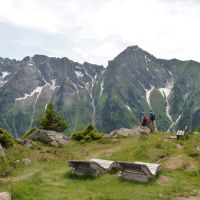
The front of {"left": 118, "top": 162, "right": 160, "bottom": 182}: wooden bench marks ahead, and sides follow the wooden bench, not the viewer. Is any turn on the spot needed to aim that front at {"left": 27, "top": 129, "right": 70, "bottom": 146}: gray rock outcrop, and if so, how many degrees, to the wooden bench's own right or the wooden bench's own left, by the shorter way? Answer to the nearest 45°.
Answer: approximately 90° to the wooden bench's own left

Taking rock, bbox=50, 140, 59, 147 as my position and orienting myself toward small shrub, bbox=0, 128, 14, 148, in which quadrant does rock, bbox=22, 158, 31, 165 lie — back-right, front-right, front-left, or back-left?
front-left

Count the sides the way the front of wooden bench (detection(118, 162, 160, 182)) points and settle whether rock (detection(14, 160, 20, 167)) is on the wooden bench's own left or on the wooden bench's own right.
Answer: on the wooden bench's own left

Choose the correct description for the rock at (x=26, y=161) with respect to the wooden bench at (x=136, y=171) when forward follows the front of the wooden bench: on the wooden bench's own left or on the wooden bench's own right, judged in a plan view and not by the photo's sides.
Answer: on the wooden bench's own left

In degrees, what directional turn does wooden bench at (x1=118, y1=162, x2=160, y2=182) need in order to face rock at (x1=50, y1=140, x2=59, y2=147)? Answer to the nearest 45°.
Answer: approximately 90° to its left

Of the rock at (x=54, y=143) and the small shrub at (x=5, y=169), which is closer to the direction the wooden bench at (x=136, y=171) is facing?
the rock

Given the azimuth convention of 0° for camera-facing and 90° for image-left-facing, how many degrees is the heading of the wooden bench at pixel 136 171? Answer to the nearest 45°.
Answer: approximately 225°

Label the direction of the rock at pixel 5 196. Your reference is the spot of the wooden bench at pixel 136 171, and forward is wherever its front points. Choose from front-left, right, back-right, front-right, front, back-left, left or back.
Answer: back

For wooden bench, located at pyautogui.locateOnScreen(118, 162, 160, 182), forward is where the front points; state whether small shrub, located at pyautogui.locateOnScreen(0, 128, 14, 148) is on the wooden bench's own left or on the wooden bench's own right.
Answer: on the wooden bench's own left

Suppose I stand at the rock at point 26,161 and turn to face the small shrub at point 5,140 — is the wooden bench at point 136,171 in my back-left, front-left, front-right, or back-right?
back-right

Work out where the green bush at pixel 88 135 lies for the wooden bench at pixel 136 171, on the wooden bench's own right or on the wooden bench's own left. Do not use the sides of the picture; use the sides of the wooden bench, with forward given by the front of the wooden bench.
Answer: on the wooden bench's own left
